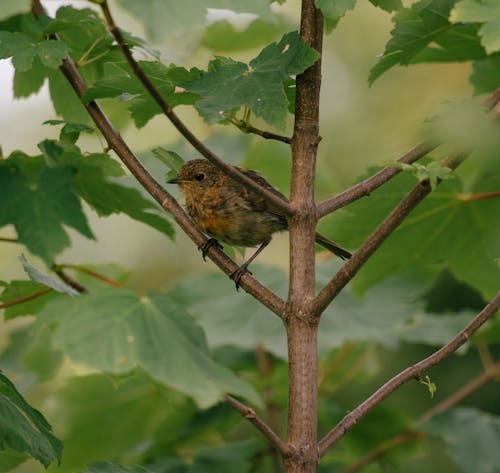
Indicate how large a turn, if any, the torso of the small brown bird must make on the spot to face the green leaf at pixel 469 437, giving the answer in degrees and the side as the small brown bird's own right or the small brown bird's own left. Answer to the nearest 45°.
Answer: approximately 180°

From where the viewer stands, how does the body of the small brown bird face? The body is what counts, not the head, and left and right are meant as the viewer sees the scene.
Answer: facing to the left of the viewer

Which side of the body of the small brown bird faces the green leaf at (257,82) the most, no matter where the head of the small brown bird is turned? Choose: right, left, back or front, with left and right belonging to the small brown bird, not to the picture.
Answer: left
